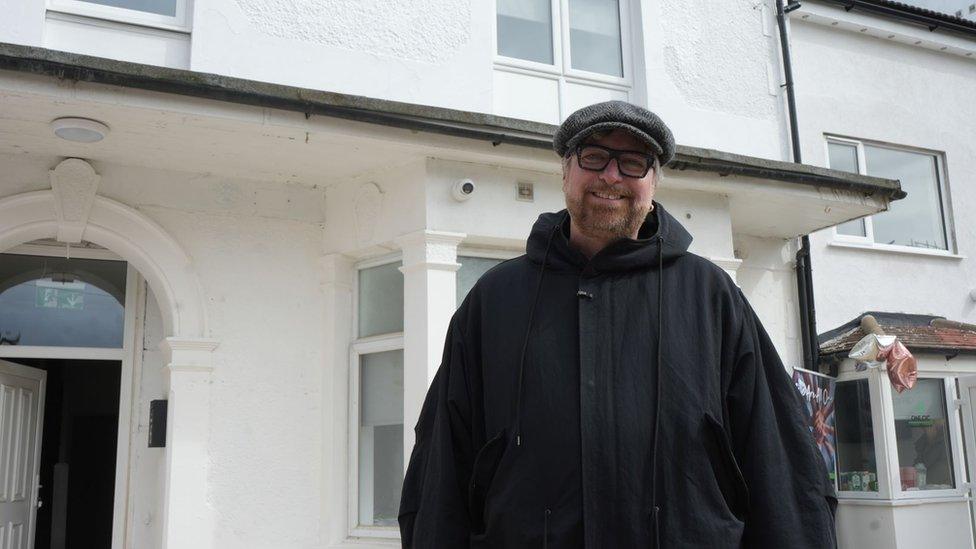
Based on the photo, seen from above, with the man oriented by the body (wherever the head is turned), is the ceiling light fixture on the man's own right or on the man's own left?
on the man's own right

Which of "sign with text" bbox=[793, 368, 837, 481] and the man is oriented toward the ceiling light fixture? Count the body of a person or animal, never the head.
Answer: the sign with text

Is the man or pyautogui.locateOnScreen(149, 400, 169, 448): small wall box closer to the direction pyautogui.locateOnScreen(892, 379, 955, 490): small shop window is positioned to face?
the man

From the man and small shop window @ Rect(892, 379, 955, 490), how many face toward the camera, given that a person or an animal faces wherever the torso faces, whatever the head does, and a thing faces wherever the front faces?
2

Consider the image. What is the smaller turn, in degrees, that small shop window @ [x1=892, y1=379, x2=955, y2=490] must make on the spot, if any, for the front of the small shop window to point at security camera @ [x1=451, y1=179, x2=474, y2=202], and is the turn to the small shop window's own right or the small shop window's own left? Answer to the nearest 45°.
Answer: approximately 45° to the small shop window's own right

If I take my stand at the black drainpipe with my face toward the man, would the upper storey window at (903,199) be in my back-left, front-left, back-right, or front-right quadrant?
back-left

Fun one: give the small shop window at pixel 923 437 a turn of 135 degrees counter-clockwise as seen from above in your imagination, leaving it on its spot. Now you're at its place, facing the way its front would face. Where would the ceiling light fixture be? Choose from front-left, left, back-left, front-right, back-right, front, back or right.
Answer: back

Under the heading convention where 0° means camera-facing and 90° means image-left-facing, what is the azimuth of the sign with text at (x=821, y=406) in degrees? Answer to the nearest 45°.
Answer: approximately 45°

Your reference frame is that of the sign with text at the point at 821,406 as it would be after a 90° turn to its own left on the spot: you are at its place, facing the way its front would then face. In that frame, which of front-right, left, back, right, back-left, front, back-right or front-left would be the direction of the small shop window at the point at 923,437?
left

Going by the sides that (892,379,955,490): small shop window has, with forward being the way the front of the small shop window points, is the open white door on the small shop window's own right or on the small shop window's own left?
on the small shop window's own right

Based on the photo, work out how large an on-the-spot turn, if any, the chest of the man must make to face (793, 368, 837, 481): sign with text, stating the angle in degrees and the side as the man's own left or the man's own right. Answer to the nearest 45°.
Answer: approximately 180°

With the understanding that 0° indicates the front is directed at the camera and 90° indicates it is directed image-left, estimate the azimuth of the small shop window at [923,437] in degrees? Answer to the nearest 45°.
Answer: approximately 0°
